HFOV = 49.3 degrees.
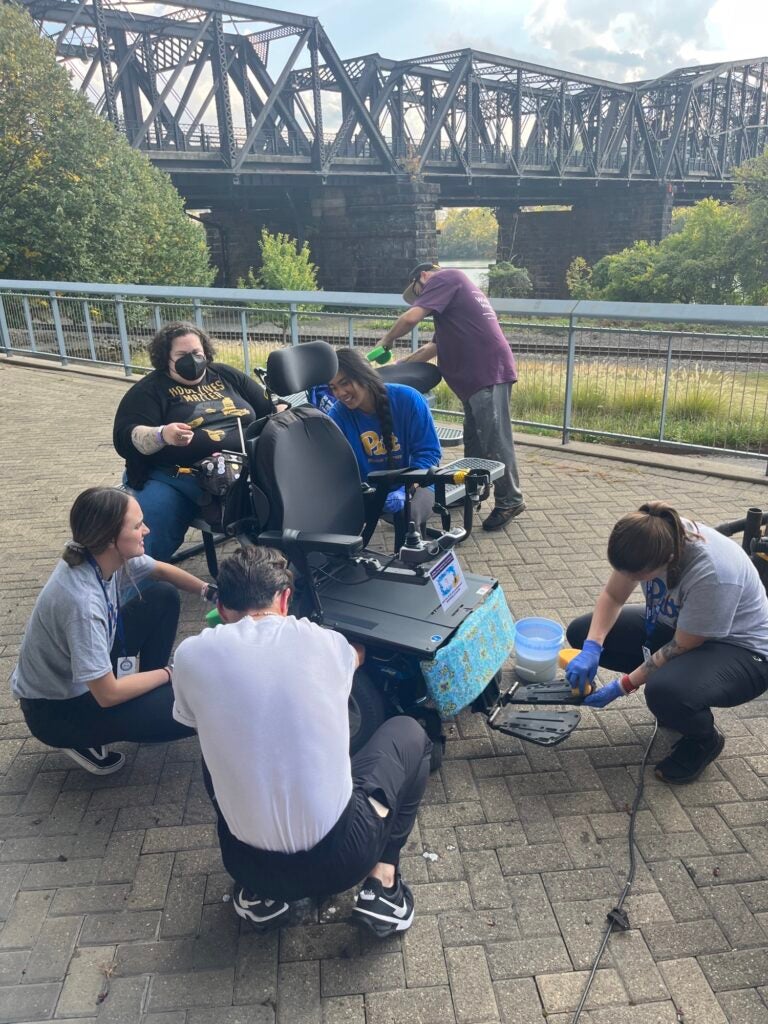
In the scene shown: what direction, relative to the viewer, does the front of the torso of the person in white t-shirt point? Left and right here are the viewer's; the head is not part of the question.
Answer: facing away from the viewer

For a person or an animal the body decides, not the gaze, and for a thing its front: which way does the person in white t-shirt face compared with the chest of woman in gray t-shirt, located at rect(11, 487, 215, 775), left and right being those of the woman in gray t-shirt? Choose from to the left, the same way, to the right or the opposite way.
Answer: to the left

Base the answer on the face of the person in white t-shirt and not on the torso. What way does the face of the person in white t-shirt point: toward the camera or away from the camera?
away from the camera

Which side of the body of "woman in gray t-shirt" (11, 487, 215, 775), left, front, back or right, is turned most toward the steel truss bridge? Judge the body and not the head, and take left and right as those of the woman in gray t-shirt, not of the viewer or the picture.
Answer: left

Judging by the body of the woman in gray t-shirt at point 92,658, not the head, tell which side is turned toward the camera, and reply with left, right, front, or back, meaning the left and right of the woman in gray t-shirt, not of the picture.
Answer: right

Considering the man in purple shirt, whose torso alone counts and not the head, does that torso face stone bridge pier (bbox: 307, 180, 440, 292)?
no

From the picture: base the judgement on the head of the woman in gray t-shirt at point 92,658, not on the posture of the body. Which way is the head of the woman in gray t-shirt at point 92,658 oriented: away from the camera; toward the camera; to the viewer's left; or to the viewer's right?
to the viewer's right

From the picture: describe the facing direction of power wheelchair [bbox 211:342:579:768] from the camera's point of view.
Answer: facing the viewer and to the right of the viewer

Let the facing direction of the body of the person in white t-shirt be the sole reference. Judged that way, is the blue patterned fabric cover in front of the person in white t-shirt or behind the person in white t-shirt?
in front

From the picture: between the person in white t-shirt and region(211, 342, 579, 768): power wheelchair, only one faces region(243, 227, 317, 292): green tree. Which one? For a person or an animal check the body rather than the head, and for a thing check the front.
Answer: the person in white t-shirt

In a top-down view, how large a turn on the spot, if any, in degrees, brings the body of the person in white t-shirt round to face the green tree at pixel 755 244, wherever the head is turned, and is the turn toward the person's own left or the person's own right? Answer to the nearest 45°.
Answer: approximately 45° to the person's own right

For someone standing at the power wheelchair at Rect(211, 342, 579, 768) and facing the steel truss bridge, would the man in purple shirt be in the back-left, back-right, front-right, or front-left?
front-right

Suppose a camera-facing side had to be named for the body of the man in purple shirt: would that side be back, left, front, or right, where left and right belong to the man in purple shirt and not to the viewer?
left

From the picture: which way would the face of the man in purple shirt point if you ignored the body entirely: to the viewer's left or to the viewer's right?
to the viewer's left

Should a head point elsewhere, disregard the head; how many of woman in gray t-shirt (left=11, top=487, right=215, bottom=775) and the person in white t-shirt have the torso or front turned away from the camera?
1

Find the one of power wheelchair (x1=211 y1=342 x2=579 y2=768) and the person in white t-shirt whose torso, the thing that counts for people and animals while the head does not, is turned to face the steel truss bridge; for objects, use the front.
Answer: the person in white t-shirt

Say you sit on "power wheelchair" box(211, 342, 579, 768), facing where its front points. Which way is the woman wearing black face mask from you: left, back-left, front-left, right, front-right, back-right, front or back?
back
